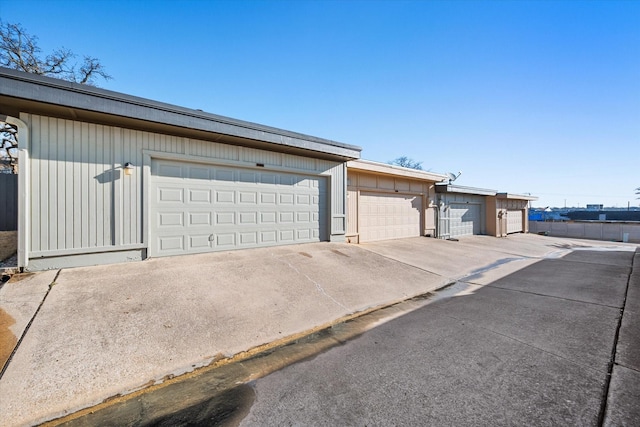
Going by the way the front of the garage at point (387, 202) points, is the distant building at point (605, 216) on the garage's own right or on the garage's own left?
on the garage's own left

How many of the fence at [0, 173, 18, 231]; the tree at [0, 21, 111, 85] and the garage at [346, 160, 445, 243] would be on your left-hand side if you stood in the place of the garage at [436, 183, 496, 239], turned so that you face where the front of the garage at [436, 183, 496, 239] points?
0

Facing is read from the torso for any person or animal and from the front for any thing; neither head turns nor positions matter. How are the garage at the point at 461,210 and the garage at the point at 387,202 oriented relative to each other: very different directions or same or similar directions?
same or similar directions

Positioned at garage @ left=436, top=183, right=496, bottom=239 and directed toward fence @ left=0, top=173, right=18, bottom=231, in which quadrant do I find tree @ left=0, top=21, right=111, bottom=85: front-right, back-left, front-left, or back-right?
front-right

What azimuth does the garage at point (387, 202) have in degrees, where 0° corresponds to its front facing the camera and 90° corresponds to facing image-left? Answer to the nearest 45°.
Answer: approximately 315°

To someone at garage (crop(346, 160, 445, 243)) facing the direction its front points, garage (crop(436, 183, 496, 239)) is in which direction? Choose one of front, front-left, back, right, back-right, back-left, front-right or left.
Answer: left

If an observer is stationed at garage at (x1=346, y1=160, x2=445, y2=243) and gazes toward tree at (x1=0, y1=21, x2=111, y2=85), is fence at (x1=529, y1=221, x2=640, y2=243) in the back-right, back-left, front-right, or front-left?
back-right

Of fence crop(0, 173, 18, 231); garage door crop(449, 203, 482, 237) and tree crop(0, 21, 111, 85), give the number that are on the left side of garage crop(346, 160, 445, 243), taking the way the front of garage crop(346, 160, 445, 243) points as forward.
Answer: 1

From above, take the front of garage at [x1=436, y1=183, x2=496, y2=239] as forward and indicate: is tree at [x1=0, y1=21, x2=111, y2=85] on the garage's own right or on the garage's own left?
on the garage's own right

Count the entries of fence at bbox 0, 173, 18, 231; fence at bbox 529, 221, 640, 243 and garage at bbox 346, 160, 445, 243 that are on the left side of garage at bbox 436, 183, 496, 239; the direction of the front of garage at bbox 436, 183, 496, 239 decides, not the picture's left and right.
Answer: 1

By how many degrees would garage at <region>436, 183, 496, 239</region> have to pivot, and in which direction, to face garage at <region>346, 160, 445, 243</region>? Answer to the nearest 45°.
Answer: approximately 90° to its right

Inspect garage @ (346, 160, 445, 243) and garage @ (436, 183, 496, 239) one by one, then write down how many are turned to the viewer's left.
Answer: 0

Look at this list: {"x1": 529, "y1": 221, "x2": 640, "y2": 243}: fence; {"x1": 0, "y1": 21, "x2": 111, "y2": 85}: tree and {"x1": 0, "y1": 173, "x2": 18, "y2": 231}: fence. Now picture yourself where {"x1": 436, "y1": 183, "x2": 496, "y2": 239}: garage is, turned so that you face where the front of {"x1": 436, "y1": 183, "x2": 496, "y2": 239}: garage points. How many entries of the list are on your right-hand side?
2

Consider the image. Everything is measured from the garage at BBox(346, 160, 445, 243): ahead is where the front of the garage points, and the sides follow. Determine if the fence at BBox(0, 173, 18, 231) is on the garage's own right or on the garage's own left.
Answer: on the garage's own right

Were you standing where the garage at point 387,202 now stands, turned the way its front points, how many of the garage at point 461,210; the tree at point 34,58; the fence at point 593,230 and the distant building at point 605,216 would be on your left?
3

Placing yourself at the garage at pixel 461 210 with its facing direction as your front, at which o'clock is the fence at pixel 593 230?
The fence is roughly at 9 o'clock from the garage.

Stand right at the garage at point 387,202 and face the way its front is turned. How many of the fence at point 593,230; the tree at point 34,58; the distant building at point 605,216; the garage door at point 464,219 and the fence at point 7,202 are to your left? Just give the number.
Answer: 3

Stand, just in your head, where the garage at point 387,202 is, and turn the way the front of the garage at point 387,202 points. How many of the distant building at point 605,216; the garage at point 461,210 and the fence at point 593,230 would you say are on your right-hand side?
0
